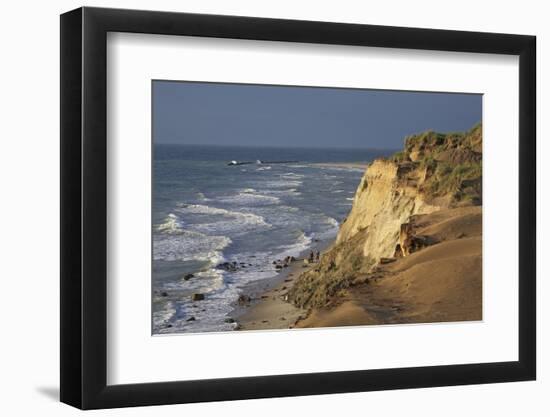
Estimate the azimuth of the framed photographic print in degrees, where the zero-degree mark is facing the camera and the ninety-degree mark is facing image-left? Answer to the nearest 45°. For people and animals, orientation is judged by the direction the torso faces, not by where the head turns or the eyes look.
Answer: approximately 315°
